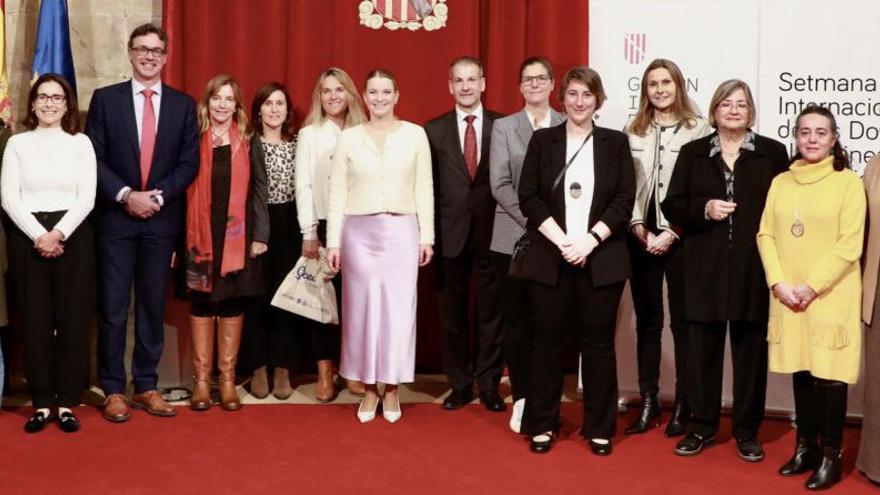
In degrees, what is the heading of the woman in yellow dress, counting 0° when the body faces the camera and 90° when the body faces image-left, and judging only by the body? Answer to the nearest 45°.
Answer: approximately 45°

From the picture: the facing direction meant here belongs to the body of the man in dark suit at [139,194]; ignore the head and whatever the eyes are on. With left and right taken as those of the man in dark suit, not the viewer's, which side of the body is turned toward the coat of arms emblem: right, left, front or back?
left

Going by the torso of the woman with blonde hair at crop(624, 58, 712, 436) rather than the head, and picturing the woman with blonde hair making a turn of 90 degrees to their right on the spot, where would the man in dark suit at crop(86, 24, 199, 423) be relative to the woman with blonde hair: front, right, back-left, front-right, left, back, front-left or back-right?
front

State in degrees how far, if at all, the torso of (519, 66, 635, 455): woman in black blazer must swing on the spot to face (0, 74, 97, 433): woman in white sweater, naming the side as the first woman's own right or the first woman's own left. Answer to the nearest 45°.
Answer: approximately 90° to the first woman's own right
